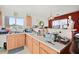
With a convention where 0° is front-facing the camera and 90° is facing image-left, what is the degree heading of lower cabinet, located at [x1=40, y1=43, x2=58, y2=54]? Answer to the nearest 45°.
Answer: approximately 45°

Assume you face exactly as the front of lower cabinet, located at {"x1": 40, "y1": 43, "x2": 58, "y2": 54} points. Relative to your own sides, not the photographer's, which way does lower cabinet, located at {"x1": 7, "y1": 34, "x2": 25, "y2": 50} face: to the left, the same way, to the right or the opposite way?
to the left

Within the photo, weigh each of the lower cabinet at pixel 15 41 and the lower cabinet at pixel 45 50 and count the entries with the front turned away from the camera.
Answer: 0
